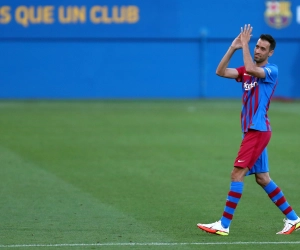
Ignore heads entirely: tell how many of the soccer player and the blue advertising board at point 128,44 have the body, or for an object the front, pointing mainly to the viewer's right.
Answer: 0

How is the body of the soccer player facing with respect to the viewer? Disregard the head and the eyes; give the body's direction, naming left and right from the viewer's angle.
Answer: facing the viewer and to the left of the viewer

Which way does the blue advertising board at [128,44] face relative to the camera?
toward the camera

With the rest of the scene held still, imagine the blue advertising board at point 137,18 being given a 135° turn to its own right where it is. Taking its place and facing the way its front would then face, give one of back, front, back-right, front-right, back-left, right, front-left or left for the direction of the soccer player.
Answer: back-left

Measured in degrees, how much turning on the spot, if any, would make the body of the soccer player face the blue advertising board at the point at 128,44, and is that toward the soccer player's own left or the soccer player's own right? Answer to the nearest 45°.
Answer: approximately 135° to the soccer player's own right

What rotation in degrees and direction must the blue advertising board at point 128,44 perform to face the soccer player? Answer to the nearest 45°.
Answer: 0° — it already faces them
